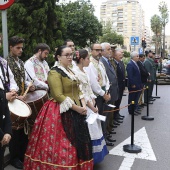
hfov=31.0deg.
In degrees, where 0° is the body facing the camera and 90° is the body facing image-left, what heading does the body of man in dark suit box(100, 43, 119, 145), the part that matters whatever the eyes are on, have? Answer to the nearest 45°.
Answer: approximately 315°

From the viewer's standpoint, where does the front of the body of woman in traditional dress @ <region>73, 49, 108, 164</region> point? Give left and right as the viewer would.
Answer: facing to the right of the viewer

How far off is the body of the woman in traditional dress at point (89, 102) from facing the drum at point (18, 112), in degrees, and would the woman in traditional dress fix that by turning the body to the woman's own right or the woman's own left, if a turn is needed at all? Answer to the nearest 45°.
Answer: approximately 135° to the woman's own right

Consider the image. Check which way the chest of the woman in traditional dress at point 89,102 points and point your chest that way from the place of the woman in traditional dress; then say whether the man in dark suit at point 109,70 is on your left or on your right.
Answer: on your left

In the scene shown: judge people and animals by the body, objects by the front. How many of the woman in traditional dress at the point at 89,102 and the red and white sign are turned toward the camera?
1

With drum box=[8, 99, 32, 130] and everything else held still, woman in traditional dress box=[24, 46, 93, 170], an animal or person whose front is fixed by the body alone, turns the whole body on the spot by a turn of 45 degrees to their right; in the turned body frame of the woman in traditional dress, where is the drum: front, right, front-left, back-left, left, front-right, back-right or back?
right

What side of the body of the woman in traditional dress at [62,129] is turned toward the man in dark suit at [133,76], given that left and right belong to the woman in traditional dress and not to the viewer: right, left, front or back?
left

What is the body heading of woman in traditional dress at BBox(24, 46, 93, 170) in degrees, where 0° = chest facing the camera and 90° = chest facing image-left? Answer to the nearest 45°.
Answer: approximately 315°

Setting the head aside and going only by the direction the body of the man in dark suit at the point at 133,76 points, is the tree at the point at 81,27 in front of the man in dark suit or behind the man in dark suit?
behind
